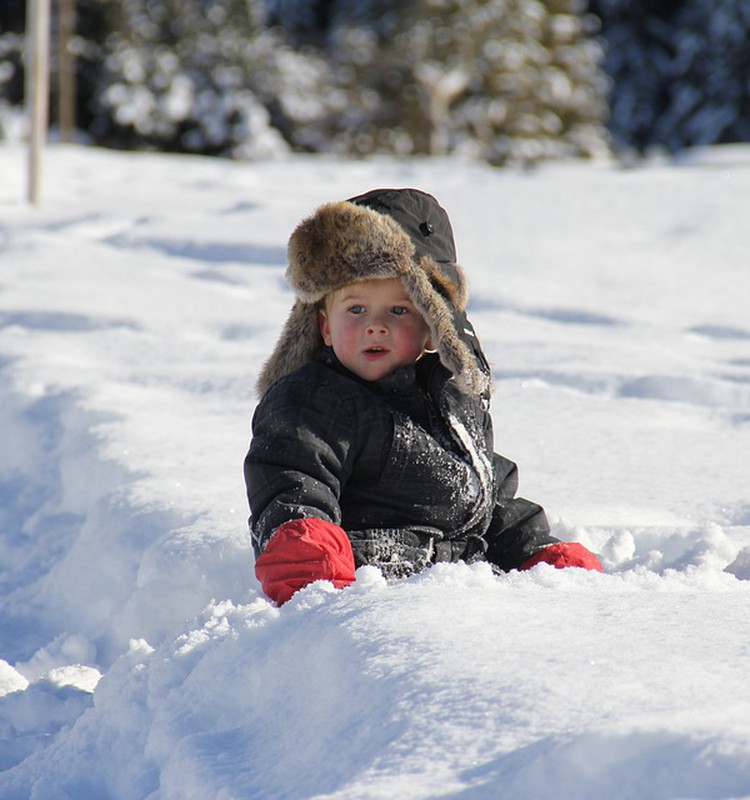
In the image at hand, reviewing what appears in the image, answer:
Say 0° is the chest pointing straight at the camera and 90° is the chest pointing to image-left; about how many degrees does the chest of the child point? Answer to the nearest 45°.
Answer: approximately 315°

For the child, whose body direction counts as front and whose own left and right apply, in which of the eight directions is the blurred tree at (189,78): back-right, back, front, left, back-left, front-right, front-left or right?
back-left

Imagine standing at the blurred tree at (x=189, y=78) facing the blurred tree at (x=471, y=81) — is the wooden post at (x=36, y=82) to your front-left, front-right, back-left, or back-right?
back-right

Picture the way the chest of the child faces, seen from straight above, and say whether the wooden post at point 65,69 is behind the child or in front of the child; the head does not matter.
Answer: behind

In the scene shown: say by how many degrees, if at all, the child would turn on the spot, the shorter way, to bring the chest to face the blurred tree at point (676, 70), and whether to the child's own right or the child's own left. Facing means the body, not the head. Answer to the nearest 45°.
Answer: approximately 135° to the child's own left

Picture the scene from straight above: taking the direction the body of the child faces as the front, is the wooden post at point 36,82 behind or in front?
behind
